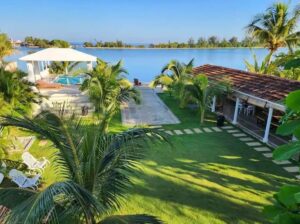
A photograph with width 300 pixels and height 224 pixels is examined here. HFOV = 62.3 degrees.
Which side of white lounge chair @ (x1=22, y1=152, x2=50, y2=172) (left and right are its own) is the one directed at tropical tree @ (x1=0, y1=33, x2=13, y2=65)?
left

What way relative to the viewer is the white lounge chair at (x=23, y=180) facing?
to the viewer's right

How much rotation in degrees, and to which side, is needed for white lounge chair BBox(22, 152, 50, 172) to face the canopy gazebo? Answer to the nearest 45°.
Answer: approximately 90° to its left

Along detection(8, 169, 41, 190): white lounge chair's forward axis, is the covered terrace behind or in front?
in front

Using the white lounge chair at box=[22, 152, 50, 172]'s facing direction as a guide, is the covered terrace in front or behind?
in front

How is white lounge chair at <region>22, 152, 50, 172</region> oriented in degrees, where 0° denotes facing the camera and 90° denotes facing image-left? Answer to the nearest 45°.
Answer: approximately 270°

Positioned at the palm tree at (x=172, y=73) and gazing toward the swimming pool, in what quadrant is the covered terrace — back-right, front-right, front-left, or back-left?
back-left

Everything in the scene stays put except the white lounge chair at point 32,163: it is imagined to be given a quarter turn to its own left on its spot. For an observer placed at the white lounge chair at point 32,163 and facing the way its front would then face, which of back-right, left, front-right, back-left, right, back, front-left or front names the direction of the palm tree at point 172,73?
front-right

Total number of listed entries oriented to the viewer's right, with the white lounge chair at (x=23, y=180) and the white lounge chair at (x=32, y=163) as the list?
2

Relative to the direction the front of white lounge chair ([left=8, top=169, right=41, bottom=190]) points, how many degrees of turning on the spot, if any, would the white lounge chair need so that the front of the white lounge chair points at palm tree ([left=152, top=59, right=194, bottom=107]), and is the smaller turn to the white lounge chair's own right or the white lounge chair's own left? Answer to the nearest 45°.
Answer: approximately 45° to the white lounge chair's own left

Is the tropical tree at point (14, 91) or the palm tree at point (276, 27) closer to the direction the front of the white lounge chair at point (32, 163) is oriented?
the palm tree

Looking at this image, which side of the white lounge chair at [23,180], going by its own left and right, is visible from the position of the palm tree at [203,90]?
front

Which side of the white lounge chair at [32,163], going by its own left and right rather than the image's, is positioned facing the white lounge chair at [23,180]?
right

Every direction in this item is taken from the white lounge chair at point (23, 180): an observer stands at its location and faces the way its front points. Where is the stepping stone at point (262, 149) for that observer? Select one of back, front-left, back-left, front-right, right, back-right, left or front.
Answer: front

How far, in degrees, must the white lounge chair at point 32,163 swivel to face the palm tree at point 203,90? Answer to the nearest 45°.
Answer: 0° — it already faces it

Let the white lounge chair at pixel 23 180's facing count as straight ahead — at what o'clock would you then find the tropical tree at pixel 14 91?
The tropical tree is roughly at 9 o'clock from the white lounge chair.

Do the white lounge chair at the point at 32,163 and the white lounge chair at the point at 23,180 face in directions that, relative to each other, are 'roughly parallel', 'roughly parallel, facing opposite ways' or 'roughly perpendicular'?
roughly parallel
